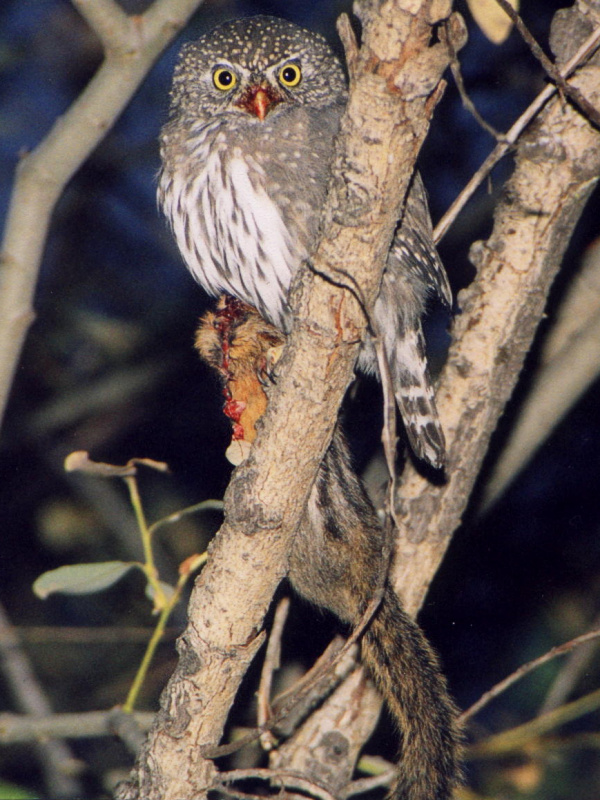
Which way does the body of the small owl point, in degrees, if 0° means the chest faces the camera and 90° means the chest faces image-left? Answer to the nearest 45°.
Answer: approximately 45°
